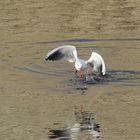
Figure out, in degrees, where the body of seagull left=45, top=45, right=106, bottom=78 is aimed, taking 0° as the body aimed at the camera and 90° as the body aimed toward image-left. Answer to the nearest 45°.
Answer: approximately 45°
